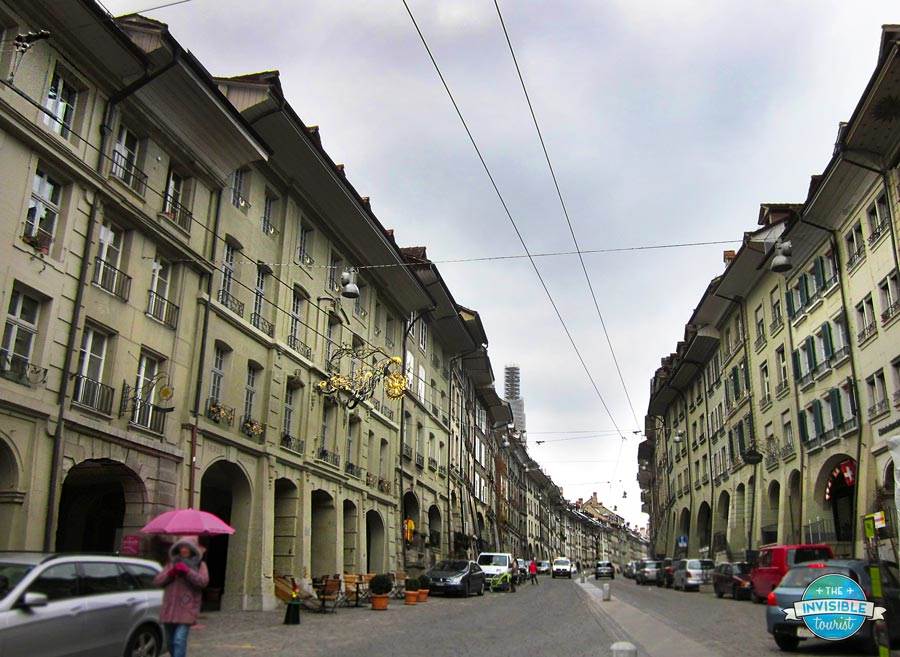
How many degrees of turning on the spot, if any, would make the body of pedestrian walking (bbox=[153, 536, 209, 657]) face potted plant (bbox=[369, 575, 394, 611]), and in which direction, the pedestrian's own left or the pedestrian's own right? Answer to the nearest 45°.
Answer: approximately 180°

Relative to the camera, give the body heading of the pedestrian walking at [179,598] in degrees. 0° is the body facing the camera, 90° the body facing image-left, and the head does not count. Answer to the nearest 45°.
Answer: approximately 0°

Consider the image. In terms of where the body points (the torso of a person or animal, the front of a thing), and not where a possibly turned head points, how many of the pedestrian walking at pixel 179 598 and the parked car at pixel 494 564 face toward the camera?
2

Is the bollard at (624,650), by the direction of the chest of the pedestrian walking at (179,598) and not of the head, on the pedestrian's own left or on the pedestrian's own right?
on the pedestrian's own left

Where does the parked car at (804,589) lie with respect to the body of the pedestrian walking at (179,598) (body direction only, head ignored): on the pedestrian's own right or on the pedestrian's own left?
on the pedestrian's own left

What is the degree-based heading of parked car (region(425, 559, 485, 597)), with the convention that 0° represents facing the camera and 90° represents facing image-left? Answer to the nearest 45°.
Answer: approximately 45°

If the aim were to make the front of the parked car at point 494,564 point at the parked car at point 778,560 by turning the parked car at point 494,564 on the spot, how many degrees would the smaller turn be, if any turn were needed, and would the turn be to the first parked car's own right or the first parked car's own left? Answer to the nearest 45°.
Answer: approximately 45° to the first parked car's own left
